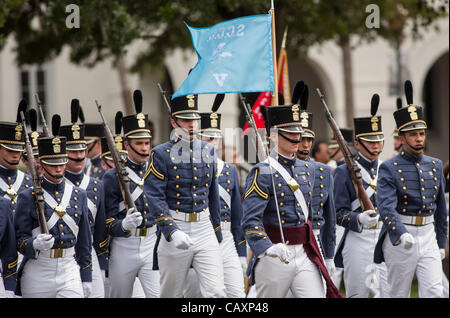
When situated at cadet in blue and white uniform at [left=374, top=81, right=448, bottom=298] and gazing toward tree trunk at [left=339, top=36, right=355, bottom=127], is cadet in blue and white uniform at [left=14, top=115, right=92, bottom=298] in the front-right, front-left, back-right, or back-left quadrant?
back-left

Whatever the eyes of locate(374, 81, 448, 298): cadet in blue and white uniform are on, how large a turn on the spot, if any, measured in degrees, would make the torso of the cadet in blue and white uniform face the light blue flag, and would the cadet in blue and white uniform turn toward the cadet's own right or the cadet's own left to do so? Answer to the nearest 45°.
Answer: approximately 135° to the cadet's own right

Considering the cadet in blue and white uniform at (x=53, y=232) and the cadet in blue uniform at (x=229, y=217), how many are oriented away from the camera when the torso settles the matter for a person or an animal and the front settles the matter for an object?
0

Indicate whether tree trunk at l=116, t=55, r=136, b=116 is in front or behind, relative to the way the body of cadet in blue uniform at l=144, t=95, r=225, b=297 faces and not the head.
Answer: behind

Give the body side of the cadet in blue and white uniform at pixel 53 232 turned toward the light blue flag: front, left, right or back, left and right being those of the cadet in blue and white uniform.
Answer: left

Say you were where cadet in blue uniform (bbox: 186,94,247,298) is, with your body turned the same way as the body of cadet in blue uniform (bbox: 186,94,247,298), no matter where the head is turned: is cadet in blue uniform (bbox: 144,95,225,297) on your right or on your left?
on your right

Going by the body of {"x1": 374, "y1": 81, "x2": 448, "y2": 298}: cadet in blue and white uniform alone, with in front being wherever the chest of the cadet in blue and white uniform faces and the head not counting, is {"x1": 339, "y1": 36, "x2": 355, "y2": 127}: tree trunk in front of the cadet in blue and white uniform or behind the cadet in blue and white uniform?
behind

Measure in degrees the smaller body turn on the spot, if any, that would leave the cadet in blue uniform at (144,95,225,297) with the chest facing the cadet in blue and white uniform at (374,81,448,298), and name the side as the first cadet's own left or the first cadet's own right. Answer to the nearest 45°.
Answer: approximately 45° to the first cadet's own left
